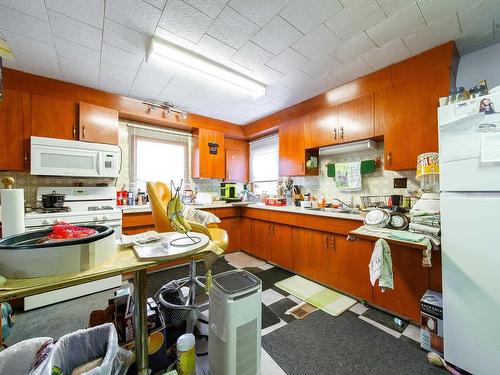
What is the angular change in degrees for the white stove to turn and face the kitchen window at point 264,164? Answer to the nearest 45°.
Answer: approximately 90° to its left

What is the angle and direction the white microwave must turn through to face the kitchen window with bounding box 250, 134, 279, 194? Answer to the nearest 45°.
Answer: approximately 90° to its left

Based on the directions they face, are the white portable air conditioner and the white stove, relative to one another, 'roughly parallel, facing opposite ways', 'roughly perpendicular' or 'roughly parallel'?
roughly parallel

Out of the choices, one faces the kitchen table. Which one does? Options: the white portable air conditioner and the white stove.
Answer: the white stove

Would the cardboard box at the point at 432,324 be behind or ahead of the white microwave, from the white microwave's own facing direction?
ahead

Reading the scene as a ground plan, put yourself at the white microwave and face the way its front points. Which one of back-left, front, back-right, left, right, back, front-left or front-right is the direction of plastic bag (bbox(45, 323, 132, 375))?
front

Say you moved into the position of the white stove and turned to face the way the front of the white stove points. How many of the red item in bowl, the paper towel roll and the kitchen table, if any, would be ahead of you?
3

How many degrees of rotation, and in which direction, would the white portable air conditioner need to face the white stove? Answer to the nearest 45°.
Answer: approximately 180°

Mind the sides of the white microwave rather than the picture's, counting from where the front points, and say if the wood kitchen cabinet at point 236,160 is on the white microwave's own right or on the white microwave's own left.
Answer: on the white microwave's own left

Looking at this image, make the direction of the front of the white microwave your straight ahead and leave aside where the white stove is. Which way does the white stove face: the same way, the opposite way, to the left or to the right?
the same way

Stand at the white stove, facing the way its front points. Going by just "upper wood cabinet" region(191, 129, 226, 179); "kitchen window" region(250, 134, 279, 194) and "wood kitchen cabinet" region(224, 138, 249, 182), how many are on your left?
3

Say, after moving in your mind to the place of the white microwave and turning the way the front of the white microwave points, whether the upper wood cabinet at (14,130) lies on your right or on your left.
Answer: on your right

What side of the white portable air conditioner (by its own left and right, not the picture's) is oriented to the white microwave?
back

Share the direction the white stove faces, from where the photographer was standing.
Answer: facing the viewer

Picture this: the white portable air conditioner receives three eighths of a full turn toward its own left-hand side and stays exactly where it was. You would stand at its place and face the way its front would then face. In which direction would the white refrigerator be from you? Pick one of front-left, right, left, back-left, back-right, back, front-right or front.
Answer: right

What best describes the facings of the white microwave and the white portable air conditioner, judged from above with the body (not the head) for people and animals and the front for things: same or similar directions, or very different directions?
same or similar directions

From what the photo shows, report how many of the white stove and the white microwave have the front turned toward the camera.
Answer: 2

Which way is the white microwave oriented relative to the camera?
toward the camera

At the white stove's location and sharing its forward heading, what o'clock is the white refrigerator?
The white refrigerator is roughly at 11 o'clock from the white stove.

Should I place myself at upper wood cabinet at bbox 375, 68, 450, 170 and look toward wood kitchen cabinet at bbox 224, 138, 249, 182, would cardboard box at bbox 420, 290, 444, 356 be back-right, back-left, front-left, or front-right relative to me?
back-left
